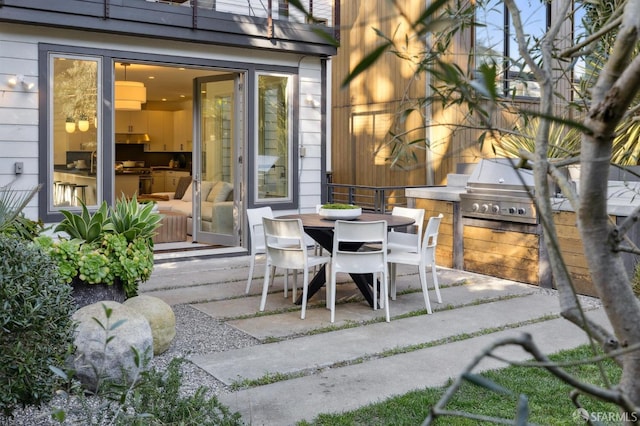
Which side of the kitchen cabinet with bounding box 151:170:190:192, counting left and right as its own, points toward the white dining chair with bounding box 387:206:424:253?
front

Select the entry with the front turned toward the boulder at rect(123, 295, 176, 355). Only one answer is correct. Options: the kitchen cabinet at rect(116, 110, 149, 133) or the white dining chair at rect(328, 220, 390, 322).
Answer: the kitchen cabinet

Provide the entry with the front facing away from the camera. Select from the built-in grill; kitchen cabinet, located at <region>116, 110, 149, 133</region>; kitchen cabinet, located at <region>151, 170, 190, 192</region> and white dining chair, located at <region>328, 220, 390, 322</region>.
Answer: the white dining chair

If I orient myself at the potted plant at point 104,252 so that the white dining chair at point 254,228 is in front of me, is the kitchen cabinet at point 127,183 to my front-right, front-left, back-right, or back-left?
front-left

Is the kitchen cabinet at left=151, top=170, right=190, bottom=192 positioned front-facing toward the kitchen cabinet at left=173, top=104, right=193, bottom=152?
no

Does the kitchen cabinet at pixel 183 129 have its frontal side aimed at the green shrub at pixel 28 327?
yes

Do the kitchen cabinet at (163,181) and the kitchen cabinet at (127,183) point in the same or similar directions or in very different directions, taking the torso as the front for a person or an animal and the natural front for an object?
same or similar directions

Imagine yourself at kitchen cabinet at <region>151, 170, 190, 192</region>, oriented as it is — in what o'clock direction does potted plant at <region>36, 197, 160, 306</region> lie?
The potted plant is roughly at 12 o'clock from the kitchen cabinet.

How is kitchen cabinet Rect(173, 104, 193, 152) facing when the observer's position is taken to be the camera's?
facing the viewer

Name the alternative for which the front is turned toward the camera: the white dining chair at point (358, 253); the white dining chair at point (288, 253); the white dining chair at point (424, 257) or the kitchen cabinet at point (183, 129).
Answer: the kitchen cabinet

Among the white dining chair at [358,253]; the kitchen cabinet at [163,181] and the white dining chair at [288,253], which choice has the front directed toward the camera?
the kitchen cabinet

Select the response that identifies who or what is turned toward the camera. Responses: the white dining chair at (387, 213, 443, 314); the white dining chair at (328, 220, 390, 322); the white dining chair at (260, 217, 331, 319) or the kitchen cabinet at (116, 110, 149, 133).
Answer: the kitchen cabinet

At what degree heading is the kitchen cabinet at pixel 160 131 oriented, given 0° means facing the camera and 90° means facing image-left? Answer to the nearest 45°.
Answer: approximately 0°

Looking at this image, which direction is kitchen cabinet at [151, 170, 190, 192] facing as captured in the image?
toward the camera

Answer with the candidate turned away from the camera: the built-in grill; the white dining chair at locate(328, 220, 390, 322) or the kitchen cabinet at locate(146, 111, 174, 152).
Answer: the white dining chair

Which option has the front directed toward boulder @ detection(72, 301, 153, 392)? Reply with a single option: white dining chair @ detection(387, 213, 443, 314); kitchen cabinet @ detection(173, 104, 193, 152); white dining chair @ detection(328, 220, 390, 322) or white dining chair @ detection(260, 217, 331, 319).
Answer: the kitchen cabinet

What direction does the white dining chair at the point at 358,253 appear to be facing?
away from the camera

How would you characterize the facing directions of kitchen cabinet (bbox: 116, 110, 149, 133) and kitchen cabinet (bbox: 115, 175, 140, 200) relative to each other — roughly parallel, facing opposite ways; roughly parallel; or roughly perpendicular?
roughly parallel

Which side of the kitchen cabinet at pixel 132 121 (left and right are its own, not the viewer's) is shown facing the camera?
front

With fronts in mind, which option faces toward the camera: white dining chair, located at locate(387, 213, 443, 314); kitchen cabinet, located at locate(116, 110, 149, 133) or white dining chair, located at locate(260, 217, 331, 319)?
the kitchen cabinet
